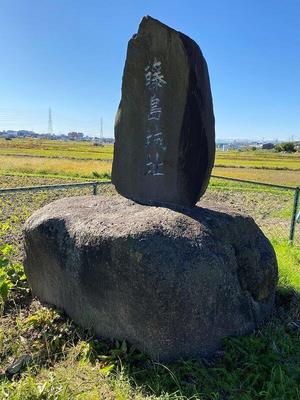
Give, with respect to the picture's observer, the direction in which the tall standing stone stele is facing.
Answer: facing the viewer and to the left of the viewer

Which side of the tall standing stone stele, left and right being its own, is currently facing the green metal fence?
back
